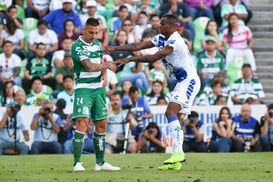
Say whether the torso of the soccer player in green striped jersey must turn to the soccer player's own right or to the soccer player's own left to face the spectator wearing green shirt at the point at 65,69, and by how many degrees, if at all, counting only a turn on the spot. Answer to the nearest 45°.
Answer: approximately 135° to the soccer player's own left

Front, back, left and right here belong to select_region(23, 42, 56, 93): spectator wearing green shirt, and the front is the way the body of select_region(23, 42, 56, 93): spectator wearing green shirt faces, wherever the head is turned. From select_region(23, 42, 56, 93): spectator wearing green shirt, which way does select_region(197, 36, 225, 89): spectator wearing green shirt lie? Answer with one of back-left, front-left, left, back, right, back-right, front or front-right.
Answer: left

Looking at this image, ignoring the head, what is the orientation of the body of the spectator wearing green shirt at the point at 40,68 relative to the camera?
toward the camera

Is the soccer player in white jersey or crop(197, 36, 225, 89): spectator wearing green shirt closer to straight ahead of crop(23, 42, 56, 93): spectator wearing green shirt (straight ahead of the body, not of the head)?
the soccer player in white jersey

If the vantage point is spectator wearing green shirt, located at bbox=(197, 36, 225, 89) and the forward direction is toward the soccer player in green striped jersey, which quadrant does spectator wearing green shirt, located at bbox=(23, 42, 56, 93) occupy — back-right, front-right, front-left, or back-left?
front-right

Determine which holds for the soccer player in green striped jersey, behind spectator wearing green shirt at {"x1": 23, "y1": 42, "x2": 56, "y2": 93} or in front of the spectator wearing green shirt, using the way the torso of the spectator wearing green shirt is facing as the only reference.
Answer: in front

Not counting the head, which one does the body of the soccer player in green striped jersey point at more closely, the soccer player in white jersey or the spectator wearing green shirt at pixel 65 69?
the soccer player in white jersey

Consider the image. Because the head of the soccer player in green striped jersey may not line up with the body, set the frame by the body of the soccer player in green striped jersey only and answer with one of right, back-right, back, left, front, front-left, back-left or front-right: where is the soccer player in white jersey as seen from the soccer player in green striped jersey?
front-left

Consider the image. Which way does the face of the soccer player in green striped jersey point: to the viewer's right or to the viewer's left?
to the viewer's right

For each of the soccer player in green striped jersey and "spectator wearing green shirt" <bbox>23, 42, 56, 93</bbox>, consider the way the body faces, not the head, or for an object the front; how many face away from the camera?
0

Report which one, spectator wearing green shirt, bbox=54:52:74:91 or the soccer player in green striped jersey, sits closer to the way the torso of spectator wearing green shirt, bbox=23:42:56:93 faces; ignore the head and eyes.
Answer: the soccer player in green striped jersey

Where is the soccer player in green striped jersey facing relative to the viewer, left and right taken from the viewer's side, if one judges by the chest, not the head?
facing the viewer and to the right of the viewer
